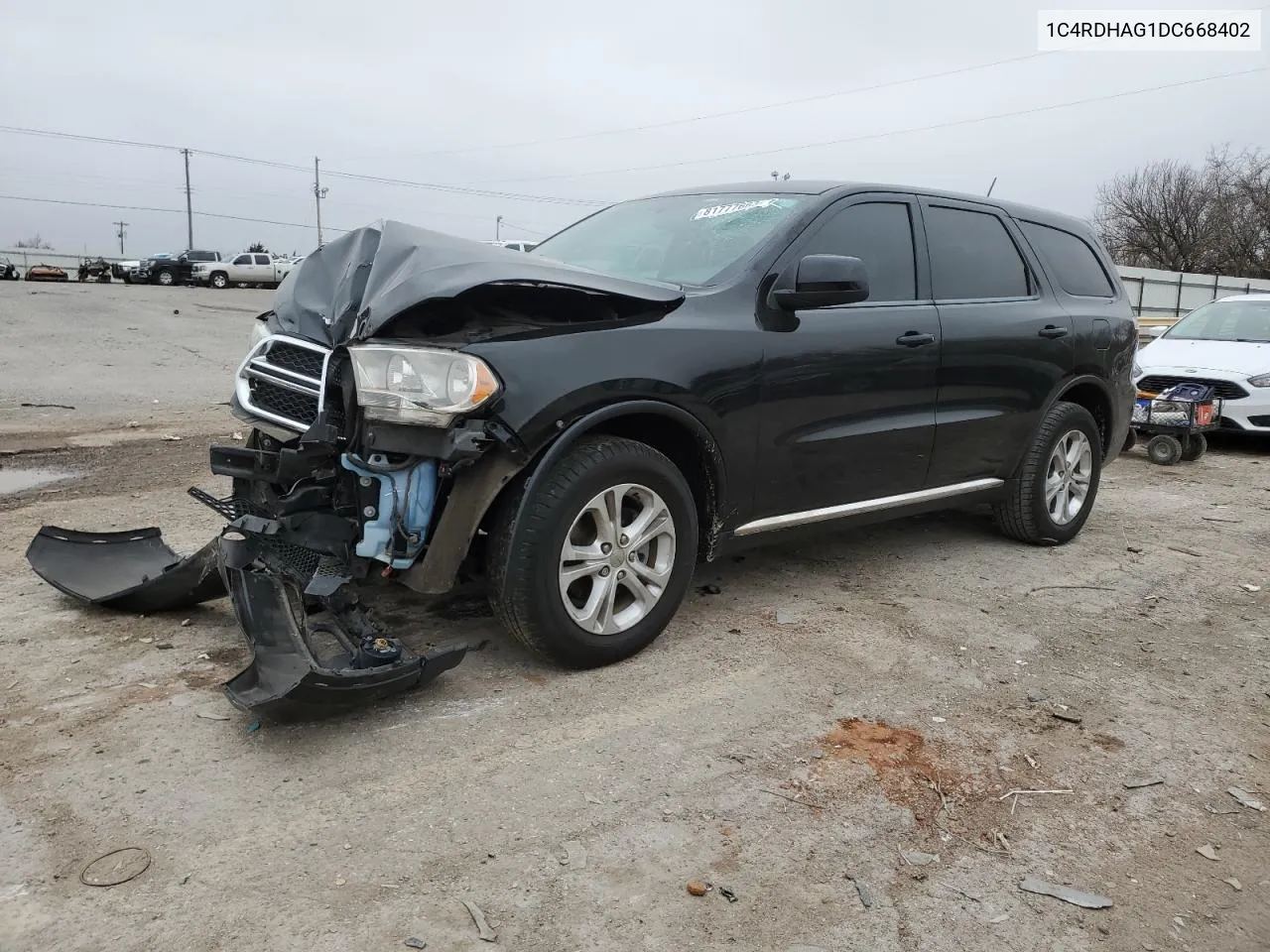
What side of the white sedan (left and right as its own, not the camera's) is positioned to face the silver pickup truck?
right

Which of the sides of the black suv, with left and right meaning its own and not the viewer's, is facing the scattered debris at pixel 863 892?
left

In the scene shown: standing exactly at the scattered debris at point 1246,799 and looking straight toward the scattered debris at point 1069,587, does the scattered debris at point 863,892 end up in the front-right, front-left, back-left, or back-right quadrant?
back-left

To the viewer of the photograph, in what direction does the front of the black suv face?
facing the viewer and to the left of the viewer

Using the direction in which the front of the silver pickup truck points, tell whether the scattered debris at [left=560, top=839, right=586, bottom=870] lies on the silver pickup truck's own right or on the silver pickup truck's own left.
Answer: on the silver pickup truck's own left

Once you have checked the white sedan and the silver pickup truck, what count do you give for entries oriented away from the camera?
0

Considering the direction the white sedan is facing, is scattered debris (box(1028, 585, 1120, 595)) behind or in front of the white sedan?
in front

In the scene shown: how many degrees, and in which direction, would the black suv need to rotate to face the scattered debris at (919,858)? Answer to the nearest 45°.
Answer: approximately 90° to its left

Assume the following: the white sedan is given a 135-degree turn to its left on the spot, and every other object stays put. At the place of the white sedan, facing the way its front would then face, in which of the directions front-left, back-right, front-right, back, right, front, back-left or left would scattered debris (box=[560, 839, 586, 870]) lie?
right

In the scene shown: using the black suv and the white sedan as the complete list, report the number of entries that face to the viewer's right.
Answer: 0

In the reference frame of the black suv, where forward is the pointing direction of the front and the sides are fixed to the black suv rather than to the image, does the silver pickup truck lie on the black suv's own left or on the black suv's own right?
on the black suv's own right

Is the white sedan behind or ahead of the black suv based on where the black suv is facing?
behind
